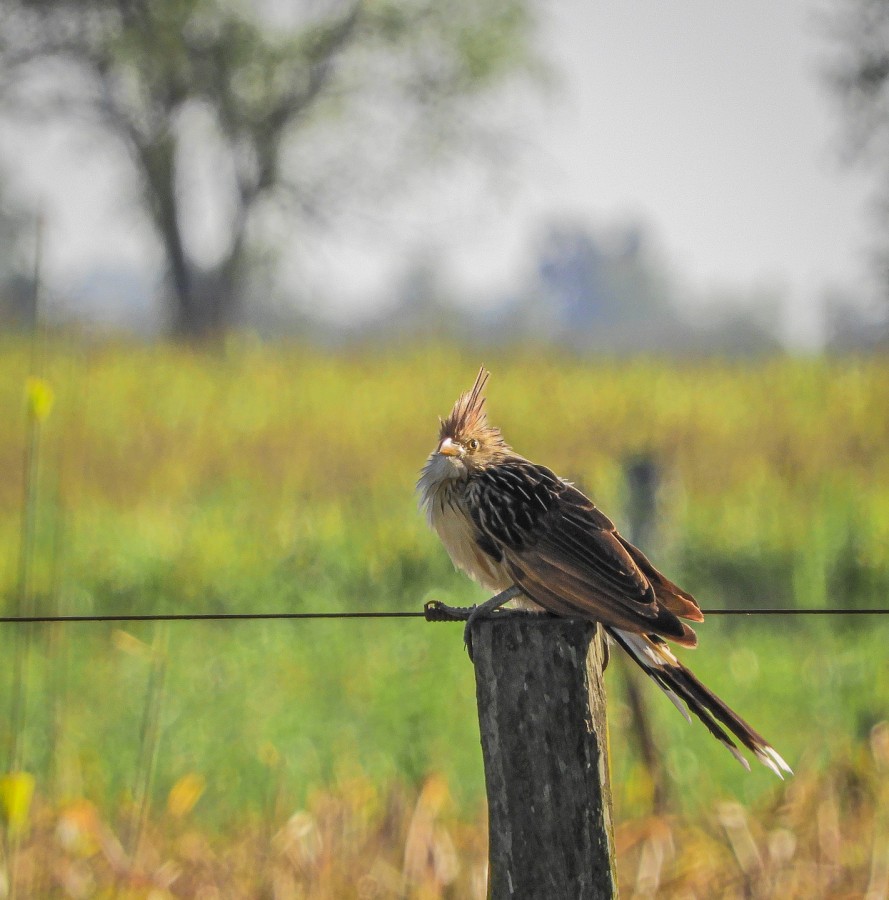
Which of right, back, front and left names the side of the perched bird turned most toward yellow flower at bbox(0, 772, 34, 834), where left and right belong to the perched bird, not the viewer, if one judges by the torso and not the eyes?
front

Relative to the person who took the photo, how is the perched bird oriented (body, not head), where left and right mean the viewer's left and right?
facing to the left of the viewer
